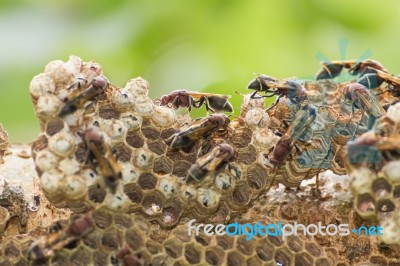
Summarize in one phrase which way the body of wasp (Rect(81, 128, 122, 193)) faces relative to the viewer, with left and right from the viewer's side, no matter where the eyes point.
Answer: facing away from the viewer and to the left of the viewer

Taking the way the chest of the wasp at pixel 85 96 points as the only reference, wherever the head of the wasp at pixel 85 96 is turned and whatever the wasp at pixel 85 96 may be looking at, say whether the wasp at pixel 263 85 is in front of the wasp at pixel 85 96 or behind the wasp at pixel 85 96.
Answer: in front

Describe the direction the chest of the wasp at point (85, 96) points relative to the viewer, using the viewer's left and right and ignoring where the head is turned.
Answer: facing away from the viewer and to the right of the viewer

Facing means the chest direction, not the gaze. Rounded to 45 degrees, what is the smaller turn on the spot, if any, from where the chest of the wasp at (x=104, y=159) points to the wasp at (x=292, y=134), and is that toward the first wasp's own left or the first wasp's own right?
approximately 135° to the first wasp's own right
